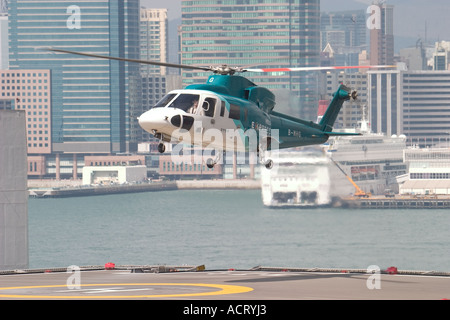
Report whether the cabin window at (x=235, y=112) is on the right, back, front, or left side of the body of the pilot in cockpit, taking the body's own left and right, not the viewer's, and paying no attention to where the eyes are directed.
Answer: back

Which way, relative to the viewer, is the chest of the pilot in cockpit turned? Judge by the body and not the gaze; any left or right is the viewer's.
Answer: facing the viewer and to the left of the viewer
